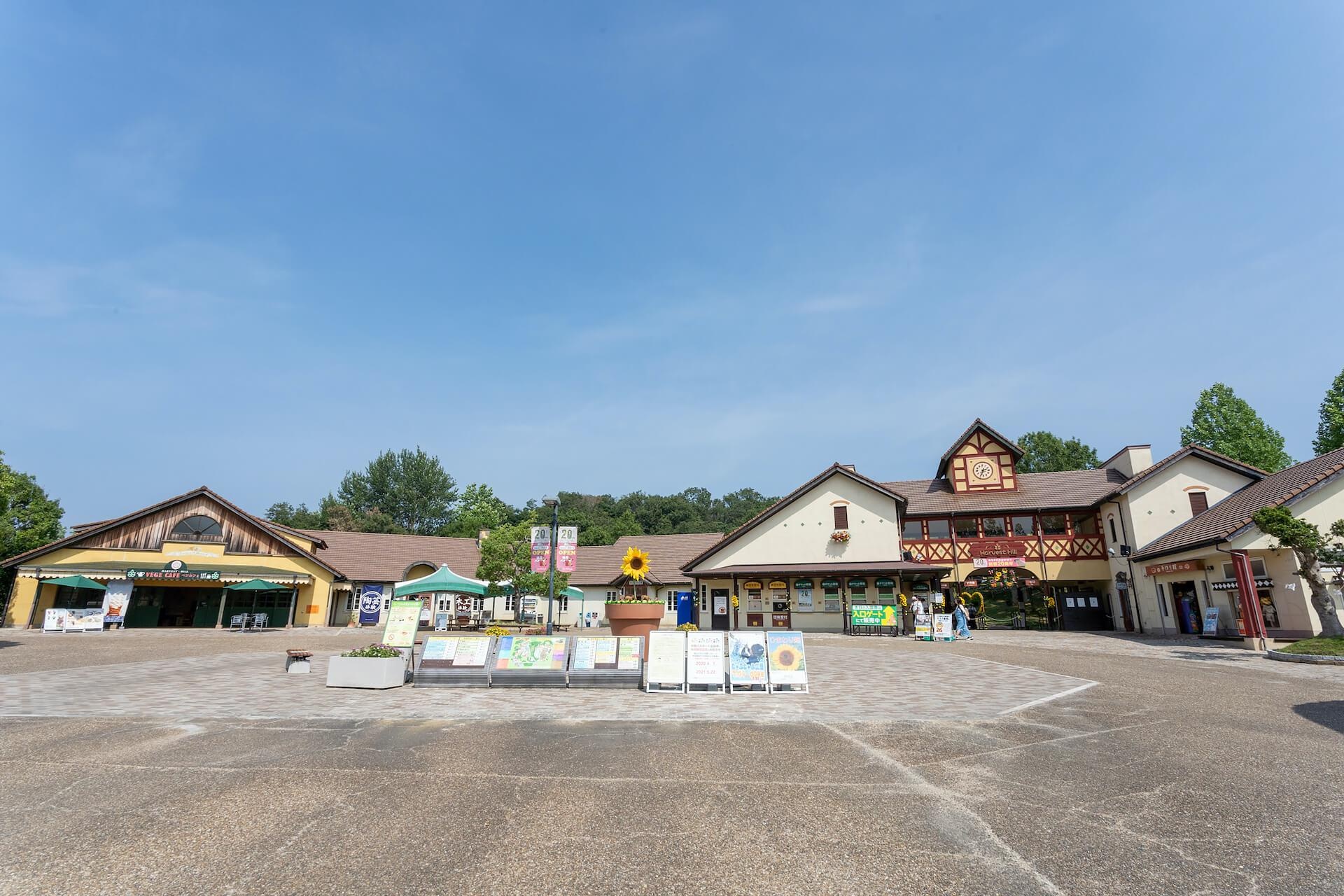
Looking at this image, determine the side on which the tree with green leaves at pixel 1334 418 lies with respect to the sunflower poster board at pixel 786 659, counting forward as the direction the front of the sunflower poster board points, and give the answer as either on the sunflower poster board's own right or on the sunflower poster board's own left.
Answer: on the sunflower poster board's own left

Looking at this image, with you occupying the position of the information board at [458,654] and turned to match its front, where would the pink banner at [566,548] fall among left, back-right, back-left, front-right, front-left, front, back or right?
back-left

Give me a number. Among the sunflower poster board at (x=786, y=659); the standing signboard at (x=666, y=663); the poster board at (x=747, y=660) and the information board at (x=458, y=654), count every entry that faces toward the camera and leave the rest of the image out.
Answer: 4

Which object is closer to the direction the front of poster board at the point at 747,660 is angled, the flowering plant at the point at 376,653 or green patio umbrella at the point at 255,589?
the flowering plant

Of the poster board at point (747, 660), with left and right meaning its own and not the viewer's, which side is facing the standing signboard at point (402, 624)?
right

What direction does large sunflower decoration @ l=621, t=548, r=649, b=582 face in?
toward the camera

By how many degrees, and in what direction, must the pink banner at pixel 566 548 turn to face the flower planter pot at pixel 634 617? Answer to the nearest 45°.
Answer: approximately 45° to its left

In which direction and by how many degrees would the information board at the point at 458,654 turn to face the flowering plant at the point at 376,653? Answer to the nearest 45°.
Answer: approximately 90° to its right

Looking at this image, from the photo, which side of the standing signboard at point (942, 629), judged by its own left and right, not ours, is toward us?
front

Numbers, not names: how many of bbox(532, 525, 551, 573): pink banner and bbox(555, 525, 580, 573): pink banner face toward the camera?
2

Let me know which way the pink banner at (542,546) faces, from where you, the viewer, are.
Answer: facing the viewer

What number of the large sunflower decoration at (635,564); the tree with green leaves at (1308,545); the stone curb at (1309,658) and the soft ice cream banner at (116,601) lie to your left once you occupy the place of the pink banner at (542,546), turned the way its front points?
3

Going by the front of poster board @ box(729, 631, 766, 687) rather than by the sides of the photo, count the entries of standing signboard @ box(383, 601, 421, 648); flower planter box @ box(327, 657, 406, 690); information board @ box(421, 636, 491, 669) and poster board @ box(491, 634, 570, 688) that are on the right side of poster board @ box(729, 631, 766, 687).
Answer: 4

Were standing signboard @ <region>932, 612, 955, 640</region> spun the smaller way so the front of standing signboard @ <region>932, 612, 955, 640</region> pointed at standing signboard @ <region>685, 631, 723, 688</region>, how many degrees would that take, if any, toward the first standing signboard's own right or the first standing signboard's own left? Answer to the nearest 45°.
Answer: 0° — it already faces it

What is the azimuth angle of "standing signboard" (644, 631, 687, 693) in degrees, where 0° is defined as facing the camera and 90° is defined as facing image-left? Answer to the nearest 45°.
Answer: approximately 0°

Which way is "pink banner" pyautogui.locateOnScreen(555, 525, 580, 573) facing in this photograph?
toward the camera
